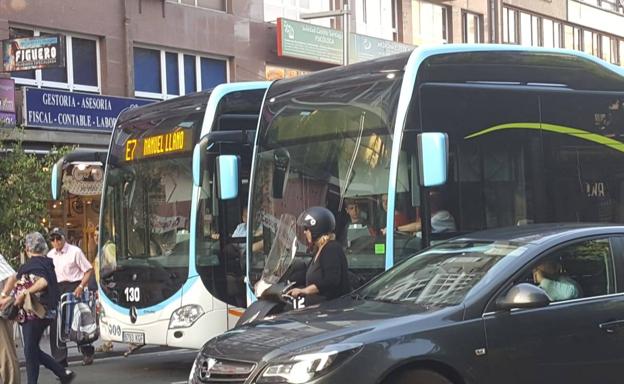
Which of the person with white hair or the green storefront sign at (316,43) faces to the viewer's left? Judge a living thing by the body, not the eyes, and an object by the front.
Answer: the person with white hair

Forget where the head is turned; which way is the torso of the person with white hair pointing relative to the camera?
to the viewer's left

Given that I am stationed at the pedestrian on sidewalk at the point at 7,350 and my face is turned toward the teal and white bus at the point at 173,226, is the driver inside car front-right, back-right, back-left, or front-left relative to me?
front-right

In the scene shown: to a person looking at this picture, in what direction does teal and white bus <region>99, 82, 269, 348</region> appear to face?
facing the viewer and to the left of the viewer

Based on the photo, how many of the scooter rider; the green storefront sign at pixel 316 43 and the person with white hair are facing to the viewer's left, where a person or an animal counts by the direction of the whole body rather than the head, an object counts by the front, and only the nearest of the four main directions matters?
2

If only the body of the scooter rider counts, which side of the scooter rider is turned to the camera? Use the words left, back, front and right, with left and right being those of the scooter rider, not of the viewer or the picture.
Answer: left

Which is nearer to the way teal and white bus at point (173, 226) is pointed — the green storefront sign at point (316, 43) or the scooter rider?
the scooter rider

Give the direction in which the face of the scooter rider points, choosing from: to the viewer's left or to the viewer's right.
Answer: to the viewer's left

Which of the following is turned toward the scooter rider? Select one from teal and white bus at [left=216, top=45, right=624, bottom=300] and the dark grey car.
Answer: the teal and white bus

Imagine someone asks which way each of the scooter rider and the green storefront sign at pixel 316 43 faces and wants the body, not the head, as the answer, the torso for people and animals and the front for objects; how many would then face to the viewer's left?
1

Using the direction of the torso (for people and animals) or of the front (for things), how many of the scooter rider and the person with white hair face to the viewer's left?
2
